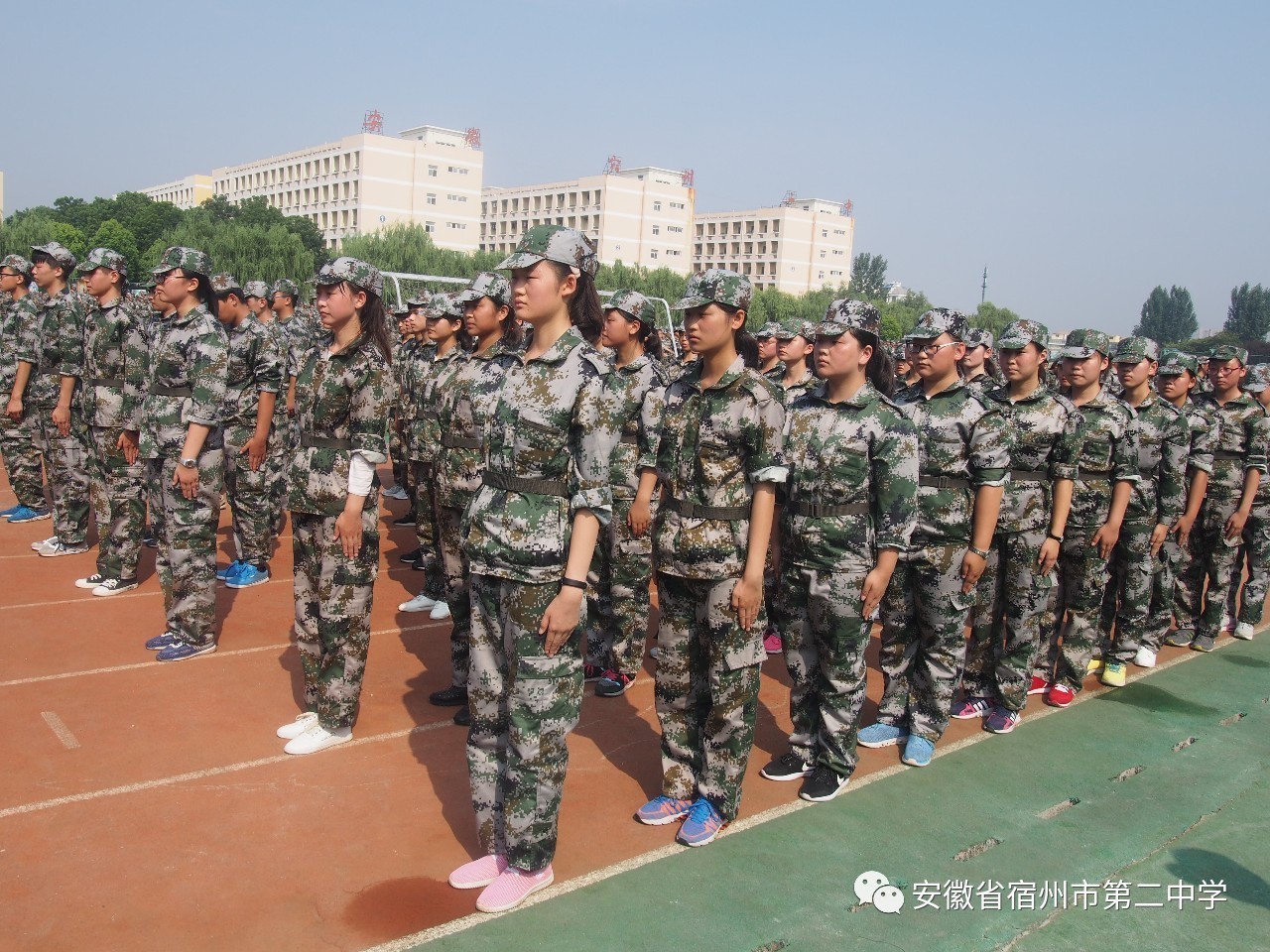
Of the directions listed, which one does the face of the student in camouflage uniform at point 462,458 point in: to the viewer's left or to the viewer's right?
to the viewer's left

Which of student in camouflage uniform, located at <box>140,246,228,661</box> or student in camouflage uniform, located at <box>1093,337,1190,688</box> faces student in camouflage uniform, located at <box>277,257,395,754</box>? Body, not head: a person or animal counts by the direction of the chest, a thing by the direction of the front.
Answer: student in camouflage uniform, located at <box>1093,337,1190,688</box>

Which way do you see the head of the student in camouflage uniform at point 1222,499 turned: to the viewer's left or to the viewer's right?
to the viewer's left

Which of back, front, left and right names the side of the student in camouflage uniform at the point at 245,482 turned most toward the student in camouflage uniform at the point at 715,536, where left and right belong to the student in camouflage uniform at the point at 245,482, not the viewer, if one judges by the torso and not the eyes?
left

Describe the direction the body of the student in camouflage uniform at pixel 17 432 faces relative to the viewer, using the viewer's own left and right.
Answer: facing to the left of the viewer

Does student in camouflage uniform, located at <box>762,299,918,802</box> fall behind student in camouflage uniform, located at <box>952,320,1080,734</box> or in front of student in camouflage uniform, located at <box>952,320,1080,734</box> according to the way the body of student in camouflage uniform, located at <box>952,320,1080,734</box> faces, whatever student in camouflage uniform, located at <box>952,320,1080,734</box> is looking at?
in front

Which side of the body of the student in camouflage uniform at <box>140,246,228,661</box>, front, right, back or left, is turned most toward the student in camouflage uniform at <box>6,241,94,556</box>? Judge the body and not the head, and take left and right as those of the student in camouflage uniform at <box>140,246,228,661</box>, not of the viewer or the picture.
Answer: right
